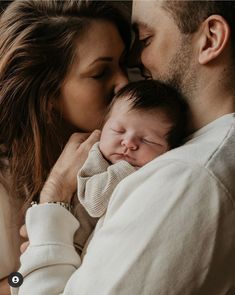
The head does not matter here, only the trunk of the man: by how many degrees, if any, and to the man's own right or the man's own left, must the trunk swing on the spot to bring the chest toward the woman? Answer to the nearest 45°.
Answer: approximately 45° to the man's own right

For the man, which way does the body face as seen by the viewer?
to the viewer's left
